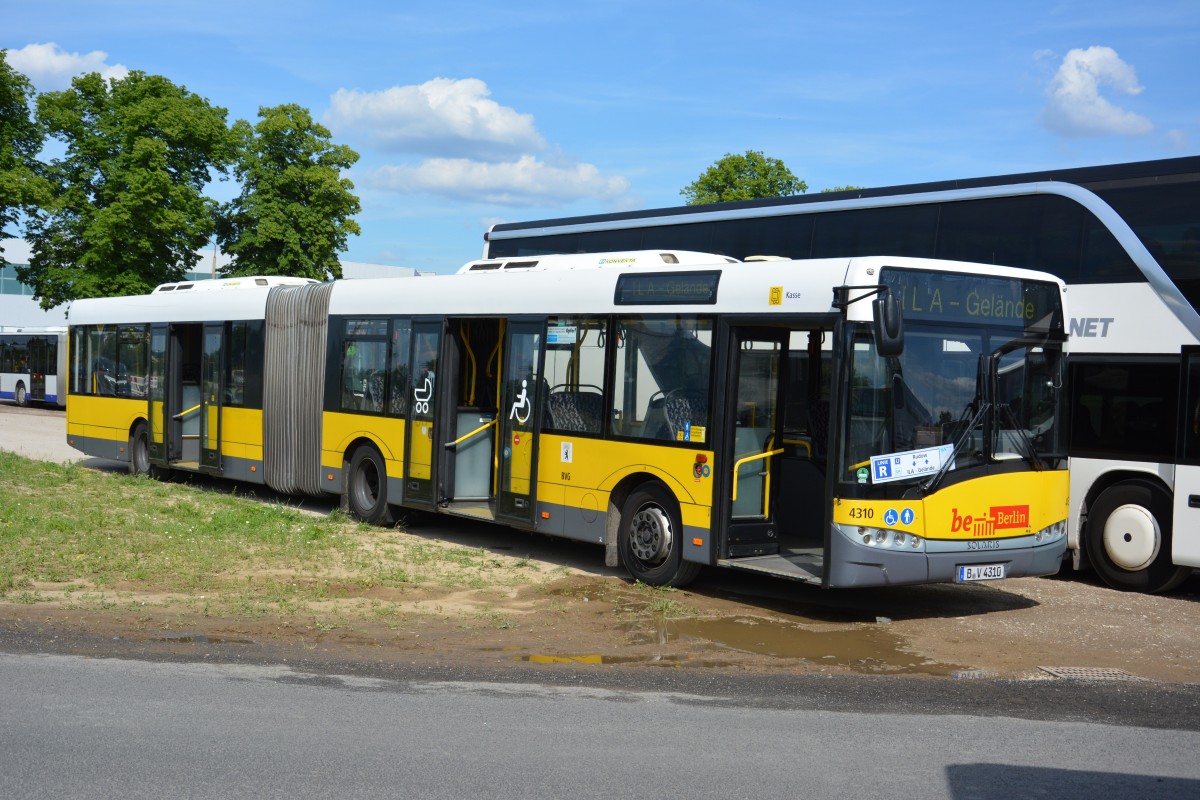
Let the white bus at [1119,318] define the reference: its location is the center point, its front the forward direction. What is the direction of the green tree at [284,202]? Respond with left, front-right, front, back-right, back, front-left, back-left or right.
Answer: back

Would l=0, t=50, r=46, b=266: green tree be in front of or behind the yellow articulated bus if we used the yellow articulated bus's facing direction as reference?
behind

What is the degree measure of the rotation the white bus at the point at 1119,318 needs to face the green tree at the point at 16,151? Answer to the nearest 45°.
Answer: approximately 180°

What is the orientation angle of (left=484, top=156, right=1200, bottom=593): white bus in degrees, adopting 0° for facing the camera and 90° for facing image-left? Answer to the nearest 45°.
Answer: approximately 315°

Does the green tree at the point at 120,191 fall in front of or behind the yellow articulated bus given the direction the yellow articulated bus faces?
behind

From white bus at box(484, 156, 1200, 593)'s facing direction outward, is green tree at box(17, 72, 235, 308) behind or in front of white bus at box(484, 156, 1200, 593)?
behind

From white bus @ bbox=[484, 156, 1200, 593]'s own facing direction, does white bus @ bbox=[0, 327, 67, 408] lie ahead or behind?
behind

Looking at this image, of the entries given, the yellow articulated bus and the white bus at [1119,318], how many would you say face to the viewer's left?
0

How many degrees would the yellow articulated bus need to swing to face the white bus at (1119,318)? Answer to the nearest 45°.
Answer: approximately 45° to its left
